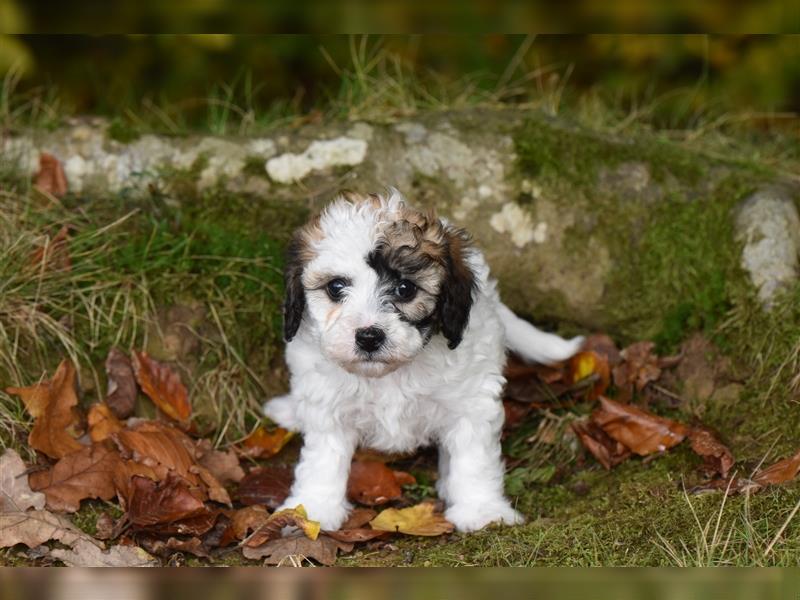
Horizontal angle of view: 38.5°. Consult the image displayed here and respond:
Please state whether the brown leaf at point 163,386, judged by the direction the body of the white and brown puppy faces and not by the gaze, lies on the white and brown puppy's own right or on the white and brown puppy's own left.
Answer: on the white and brown puppy's own right

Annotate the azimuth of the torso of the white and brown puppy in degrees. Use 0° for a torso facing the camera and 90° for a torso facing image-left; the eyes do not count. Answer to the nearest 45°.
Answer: approximately 0°

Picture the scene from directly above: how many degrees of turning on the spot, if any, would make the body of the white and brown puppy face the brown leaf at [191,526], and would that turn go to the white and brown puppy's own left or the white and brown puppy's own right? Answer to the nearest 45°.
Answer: approximately 45° to the white and brown puppy's own right

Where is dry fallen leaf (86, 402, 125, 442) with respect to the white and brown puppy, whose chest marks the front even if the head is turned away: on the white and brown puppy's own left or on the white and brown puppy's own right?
on the white and brown puppy's own right

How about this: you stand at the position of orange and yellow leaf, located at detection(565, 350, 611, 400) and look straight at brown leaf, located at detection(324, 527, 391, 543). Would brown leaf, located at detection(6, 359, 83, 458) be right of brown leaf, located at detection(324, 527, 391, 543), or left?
right

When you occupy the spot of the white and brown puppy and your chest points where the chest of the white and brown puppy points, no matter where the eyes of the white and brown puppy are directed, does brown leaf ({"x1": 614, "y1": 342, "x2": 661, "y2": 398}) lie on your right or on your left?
on your left

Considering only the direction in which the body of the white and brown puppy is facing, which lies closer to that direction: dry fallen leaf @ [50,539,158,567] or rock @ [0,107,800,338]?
the dry fallen leaf

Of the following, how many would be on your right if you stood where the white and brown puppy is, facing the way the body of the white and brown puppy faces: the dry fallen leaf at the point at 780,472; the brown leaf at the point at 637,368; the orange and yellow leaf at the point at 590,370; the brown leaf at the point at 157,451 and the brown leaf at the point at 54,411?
2

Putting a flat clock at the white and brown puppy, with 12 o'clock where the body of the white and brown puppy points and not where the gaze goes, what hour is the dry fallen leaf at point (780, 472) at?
The dry fallen leaf is roughly at 9 o'clock from the white and brown puppy.

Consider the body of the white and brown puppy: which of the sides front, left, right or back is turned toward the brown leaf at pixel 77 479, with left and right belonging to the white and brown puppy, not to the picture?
right

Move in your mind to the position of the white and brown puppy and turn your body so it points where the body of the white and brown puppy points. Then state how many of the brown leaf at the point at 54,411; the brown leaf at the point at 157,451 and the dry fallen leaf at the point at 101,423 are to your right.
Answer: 3

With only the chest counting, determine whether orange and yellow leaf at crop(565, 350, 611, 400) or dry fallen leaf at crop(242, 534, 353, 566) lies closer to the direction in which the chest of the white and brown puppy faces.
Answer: the dry fallen leaf

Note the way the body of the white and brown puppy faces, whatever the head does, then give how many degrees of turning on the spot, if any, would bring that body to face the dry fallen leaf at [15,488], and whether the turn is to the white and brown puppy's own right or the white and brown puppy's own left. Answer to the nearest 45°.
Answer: approximately 90° to the white and brown puppy's own right

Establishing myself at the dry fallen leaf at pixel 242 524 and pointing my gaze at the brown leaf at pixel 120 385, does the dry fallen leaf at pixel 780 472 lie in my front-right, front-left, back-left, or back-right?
back-right

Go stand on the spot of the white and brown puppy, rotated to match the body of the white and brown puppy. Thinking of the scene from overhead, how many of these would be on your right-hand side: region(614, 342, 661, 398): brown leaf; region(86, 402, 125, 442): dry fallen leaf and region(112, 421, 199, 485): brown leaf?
2

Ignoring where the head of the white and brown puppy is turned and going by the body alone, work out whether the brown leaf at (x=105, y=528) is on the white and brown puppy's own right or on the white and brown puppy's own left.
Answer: on the white and brown puppy's own right
